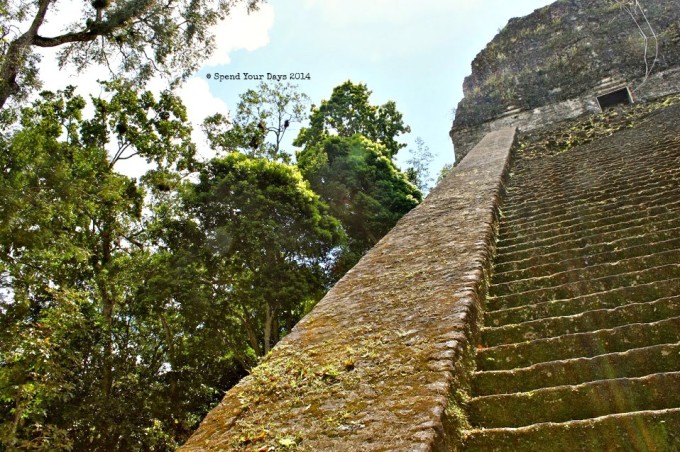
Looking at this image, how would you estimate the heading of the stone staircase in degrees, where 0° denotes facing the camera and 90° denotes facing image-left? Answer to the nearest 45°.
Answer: approximately 0°

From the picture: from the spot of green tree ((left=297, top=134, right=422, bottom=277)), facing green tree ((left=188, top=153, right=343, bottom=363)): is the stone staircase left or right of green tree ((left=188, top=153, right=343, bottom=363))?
left

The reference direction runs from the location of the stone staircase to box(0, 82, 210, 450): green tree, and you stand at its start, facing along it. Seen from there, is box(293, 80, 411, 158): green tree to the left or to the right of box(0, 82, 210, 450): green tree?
right

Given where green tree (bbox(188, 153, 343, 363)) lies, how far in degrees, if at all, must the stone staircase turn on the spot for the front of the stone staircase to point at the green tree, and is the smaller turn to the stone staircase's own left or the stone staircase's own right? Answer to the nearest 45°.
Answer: approximately 135° to the stone staircase's own right

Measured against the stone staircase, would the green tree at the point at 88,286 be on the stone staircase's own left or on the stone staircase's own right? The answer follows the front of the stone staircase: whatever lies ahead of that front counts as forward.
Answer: on the stone staircase's own right

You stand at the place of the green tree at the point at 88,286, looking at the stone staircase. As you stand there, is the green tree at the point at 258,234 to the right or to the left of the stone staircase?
left
